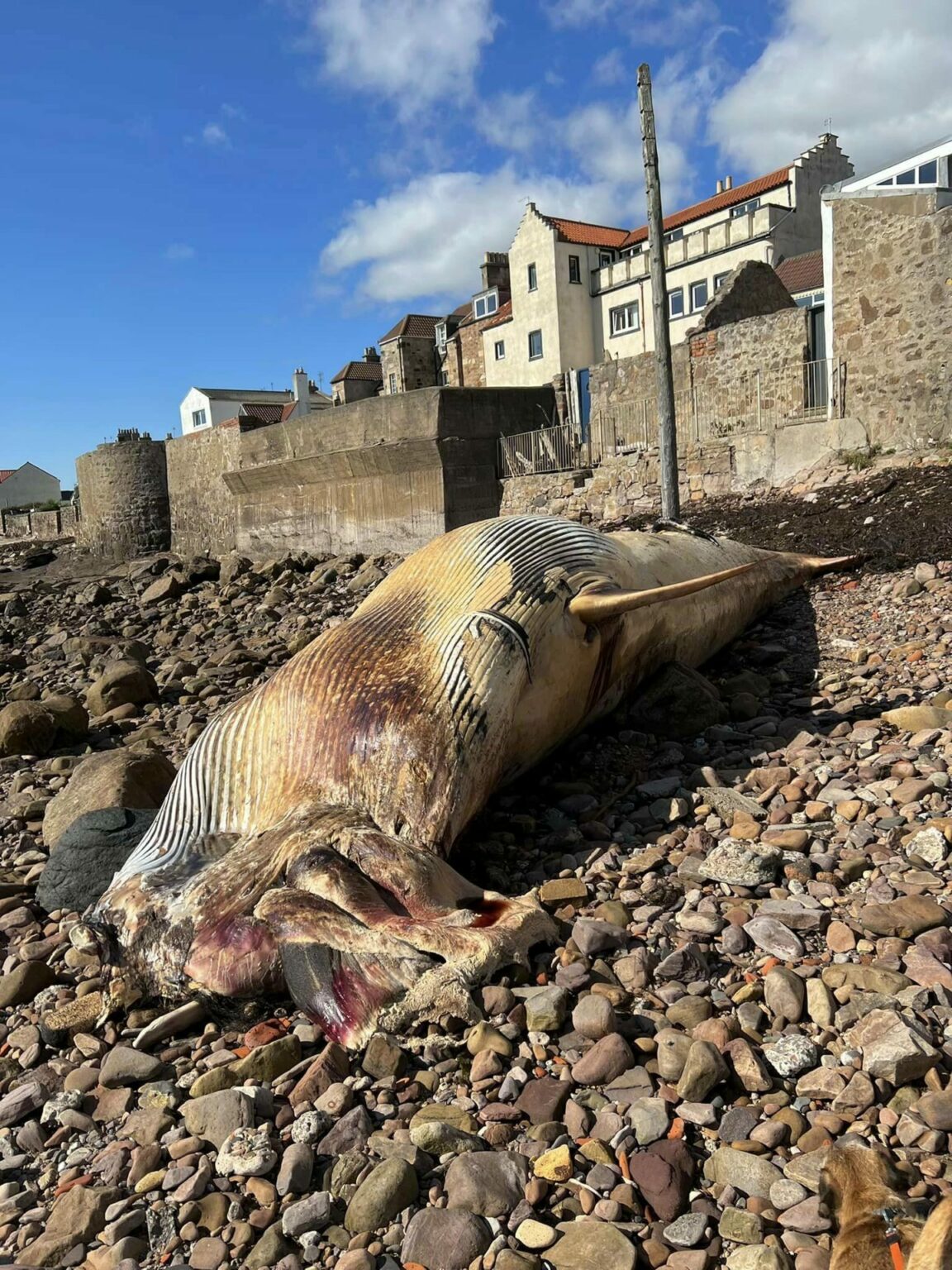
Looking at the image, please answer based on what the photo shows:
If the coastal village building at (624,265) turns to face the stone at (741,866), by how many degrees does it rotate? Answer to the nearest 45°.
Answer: approximately 45° to its left

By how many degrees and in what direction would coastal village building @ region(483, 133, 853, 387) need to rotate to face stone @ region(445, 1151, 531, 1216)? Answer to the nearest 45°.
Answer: approximately 45° to its left

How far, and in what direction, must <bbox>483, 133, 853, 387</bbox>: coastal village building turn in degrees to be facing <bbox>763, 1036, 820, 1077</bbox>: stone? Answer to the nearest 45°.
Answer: approximately 45° to its left

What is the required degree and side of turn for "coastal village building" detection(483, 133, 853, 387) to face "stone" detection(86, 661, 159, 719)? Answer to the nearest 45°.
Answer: approximately 45° to its left

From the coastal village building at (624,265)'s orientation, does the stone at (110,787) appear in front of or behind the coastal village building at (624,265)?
in front

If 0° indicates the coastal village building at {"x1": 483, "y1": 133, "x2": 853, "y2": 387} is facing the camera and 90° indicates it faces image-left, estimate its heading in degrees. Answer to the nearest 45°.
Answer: approximately 45°

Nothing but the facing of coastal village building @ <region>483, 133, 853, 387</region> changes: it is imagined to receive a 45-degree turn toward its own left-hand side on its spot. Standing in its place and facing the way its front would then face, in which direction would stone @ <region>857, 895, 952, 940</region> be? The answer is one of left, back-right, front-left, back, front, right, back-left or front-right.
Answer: front

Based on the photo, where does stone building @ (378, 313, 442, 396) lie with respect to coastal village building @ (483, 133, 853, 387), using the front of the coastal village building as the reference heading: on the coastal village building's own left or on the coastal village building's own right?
on the coastal village building's own right

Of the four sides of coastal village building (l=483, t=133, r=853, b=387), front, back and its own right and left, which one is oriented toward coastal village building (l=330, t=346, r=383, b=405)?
right

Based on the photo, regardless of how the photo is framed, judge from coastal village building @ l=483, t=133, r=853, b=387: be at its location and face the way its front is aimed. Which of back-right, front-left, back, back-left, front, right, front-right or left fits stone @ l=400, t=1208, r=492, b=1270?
front-left

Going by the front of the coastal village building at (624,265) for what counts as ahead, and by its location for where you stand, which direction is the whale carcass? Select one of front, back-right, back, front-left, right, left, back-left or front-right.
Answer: front-left
